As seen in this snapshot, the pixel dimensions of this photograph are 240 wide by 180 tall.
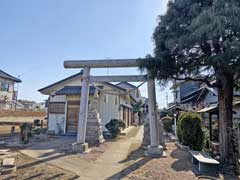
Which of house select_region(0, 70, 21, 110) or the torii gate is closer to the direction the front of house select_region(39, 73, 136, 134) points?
the torii gate

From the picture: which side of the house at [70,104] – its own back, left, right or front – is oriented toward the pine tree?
front

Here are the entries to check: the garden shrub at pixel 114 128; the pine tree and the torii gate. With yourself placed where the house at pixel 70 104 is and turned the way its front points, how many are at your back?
0

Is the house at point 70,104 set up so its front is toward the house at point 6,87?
no

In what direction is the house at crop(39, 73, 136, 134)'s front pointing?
toward the camera

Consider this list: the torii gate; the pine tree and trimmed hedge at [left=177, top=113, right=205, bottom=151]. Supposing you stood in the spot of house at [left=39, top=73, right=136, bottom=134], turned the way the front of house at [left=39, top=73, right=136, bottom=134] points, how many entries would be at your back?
0

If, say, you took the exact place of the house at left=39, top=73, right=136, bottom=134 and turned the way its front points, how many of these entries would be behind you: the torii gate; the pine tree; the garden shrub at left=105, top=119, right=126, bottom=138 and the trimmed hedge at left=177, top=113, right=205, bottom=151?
0

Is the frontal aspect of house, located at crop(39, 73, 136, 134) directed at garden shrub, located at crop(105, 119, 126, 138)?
no

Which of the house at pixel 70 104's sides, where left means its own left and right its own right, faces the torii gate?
front

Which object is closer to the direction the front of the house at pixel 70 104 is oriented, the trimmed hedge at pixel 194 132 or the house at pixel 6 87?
the trimmed hedge

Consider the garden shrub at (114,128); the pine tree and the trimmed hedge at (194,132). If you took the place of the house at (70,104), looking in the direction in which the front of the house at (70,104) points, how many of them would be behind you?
0

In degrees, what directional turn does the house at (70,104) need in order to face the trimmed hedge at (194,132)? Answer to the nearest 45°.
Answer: approximately 45° to its left

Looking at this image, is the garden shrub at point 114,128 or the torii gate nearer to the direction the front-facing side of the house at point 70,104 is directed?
the torii gate

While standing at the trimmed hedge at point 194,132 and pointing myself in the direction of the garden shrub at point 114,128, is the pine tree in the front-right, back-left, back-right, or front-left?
back-left
